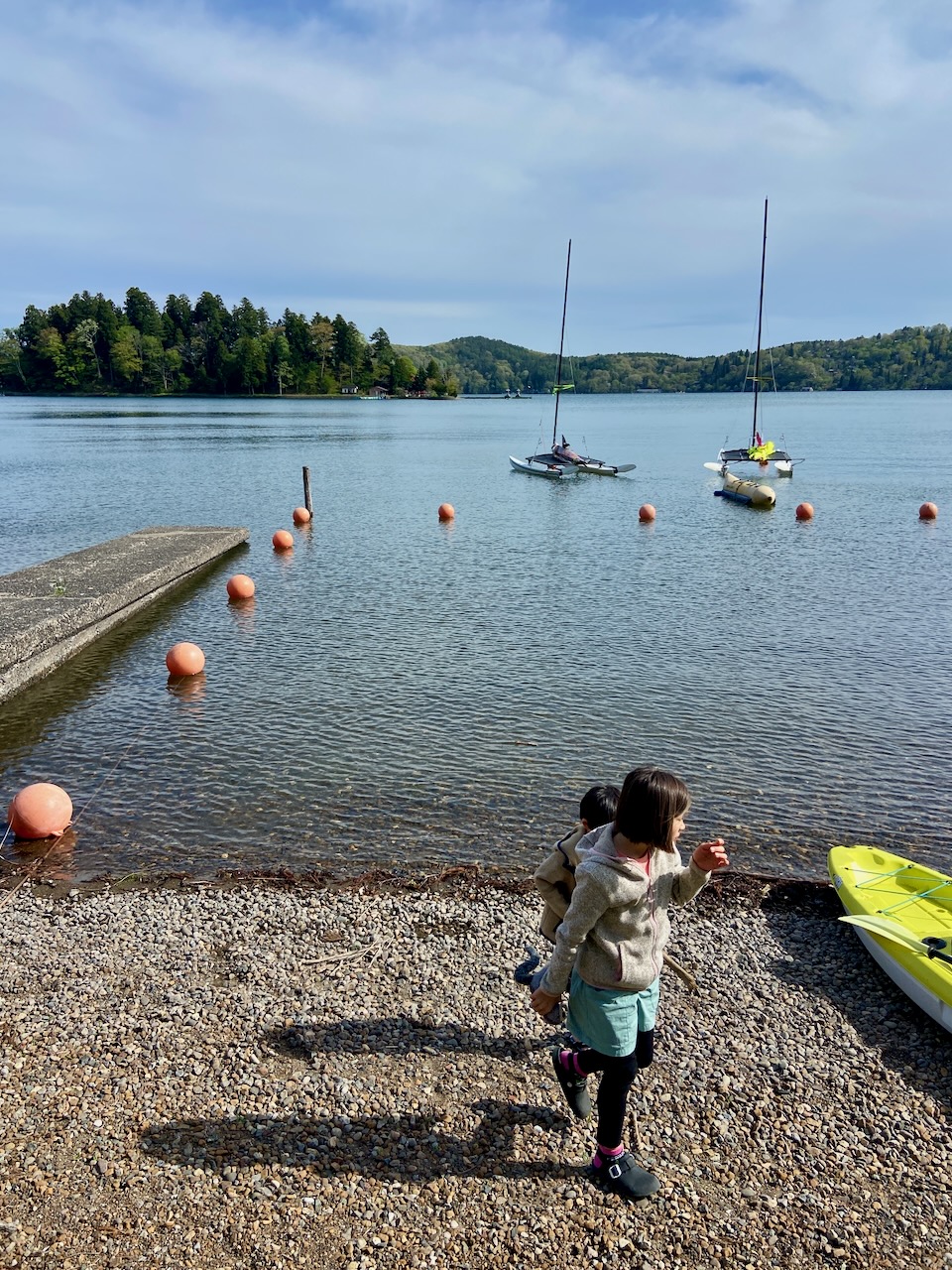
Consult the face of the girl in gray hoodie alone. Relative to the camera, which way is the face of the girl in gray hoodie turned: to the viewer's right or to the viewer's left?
to the viewer's right

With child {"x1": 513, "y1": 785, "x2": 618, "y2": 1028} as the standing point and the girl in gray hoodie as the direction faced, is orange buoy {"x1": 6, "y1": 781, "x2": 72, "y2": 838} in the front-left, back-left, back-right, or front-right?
back-right

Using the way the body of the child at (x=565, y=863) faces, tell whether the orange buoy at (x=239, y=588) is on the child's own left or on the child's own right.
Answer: on the child's own left

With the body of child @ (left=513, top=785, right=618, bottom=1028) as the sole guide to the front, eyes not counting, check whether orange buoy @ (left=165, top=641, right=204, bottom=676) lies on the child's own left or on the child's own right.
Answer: on the child's own left

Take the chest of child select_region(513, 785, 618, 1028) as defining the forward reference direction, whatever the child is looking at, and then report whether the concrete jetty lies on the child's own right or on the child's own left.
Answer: on the child's own left
